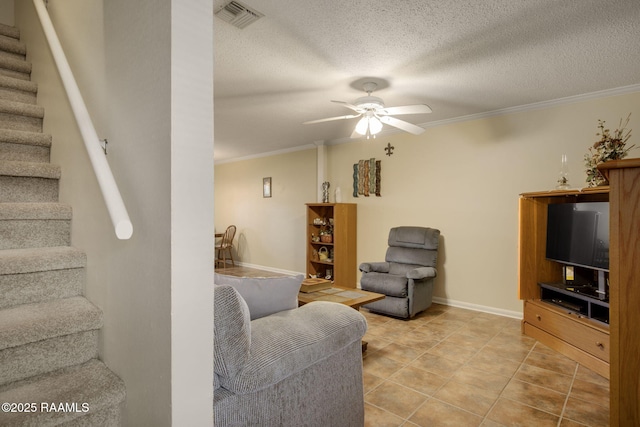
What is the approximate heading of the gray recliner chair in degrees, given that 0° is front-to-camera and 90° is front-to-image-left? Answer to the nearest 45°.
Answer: approximately 45°

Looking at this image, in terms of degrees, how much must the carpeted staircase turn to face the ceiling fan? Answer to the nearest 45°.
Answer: approximately 90° to its left

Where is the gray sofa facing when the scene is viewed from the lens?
facing away from the viewer and to the right of the viewer

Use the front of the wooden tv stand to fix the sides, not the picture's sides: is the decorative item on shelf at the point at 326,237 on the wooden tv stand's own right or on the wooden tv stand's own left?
on the wooden tv stand's own right

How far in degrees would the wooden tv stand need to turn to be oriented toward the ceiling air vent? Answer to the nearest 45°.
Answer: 0° — it already faces it

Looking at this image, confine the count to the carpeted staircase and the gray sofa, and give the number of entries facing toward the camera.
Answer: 1

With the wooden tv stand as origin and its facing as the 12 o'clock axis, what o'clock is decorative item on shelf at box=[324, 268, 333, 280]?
The decorative item on shelf is roughly at 2 o'clock from the wooden tv stand.
